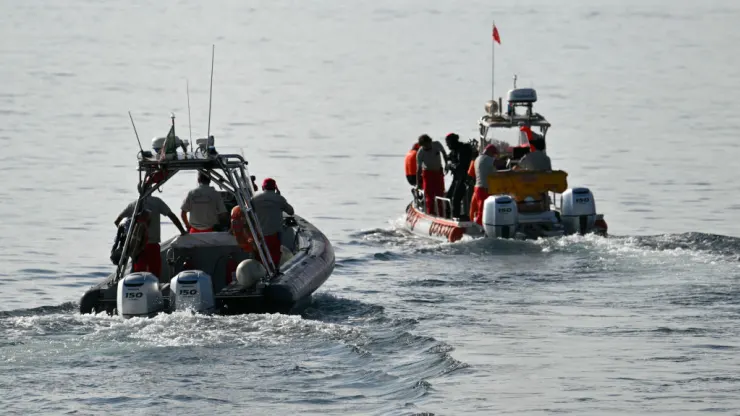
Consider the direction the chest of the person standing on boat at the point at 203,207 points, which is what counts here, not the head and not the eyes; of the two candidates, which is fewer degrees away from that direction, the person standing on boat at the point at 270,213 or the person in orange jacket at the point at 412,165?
the person in orange jacket

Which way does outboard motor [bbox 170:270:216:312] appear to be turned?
away from the camera

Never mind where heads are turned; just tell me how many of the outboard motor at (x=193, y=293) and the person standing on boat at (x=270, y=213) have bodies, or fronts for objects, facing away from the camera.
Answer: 2

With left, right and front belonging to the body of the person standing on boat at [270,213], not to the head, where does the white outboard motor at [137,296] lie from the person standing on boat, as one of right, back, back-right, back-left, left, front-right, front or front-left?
back-left

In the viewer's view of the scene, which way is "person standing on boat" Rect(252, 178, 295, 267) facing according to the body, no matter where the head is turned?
away from the camera

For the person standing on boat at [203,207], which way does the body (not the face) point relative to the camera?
away from the camera

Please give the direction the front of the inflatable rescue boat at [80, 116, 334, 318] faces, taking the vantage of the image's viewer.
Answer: facing away from the viewer and to the right of the viewer
